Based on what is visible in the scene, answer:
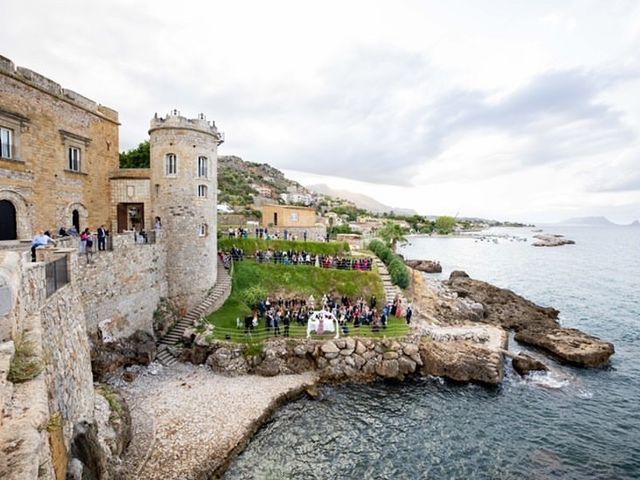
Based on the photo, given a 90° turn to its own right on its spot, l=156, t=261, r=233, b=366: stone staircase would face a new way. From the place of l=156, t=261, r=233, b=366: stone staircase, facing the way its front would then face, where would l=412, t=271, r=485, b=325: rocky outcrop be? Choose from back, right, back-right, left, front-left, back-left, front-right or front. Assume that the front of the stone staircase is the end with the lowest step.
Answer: back-right

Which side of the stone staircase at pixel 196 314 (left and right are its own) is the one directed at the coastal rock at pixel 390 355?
left

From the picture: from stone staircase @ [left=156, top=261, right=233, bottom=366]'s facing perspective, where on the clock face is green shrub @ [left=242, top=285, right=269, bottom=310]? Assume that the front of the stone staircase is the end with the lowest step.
The green shrub is roughly at 7 o'clock from the stone staircase.

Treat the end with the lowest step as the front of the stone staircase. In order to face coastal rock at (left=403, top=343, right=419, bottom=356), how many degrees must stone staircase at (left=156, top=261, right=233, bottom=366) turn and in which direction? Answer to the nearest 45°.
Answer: approximately 90° to its left

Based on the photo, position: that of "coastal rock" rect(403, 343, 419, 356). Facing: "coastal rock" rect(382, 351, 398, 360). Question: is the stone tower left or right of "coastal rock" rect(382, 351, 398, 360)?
right

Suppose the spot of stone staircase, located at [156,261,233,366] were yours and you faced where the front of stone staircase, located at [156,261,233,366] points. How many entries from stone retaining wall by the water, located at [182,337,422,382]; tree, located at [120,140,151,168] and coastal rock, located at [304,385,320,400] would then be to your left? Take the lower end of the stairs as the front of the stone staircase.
2

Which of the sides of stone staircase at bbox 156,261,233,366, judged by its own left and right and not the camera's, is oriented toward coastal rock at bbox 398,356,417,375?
left

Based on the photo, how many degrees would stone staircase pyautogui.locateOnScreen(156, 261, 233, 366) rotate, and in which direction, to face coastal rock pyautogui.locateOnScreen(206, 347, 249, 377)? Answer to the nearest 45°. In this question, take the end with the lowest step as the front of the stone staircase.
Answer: approximately 45° to its left

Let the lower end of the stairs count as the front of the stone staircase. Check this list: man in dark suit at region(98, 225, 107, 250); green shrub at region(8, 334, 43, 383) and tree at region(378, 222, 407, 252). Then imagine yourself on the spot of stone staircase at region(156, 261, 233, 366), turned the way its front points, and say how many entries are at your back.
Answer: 1

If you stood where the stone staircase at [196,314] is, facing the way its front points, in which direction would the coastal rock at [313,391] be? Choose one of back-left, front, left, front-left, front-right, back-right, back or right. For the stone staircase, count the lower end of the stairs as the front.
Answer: left

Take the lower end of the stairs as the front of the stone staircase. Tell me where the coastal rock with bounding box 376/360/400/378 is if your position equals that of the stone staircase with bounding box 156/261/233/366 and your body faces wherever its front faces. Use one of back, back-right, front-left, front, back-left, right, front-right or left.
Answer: left

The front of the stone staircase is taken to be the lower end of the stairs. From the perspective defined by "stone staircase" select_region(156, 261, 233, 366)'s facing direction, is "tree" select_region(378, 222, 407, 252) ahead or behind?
behind

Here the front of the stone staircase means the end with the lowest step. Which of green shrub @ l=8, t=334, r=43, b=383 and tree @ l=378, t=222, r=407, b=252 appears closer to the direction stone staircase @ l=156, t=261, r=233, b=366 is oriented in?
the green shrub

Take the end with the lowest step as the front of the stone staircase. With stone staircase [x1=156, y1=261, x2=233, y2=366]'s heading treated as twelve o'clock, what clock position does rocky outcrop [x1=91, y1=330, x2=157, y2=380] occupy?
The rocky outcrop is roughly at 12 o'clock from the stone staircase.

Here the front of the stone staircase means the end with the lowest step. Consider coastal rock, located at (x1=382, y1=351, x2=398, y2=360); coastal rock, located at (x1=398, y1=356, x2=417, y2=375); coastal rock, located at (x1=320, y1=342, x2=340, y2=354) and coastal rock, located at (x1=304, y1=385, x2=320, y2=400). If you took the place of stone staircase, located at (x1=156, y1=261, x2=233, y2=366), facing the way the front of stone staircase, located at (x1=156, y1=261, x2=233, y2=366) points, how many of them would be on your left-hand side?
4

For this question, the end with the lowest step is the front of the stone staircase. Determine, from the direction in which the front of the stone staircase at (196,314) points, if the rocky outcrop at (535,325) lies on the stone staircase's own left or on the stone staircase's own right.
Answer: on the stone staircase's own left
